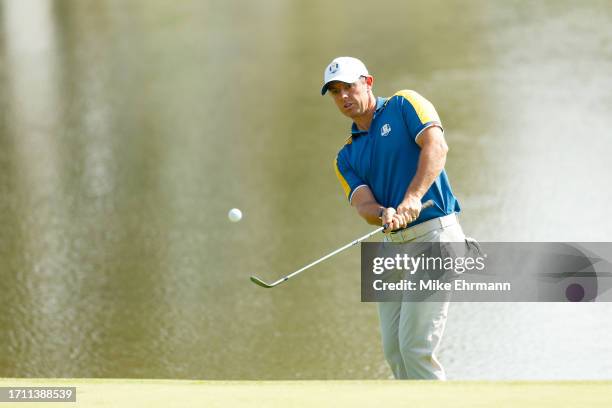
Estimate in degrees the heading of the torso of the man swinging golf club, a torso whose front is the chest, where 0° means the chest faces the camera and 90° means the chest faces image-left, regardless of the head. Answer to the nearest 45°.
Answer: approximately 45°
